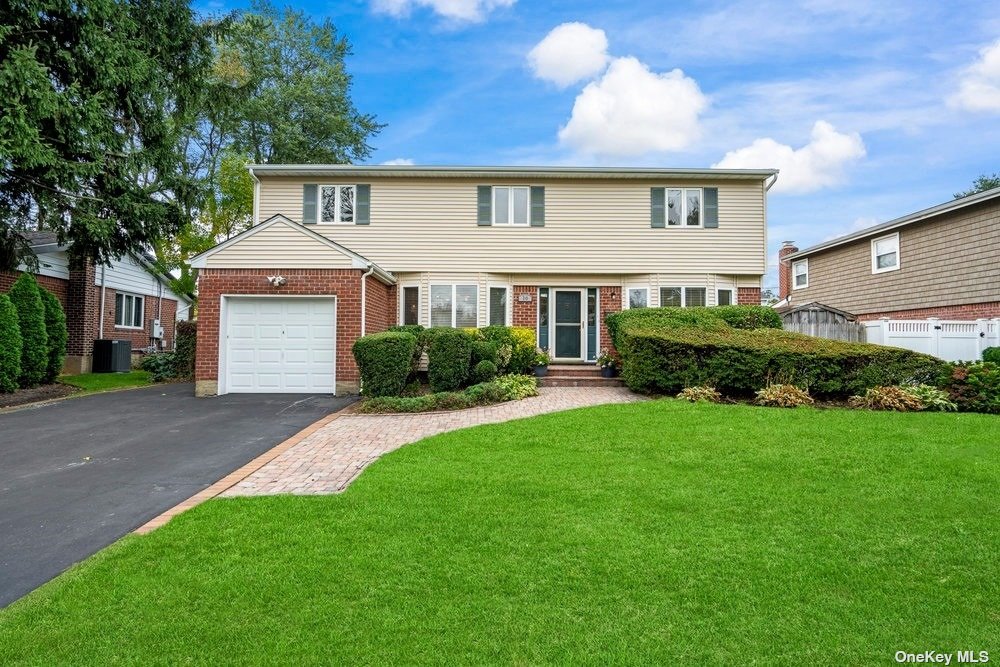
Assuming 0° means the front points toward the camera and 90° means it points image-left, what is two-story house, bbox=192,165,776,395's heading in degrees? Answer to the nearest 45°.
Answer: approximately 0°

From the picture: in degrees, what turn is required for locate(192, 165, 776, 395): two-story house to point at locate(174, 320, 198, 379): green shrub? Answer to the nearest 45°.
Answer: approximately 90° to its right

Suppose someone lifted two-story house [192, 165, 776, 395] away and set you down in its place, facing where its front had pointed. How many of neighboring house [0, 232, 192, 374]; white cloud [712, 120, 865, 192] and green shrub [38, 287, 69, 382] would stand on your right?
2

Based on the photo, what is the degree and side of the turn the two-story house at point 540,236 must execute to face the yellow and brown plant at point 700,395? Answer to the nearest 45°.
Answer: approximately 45° to its left

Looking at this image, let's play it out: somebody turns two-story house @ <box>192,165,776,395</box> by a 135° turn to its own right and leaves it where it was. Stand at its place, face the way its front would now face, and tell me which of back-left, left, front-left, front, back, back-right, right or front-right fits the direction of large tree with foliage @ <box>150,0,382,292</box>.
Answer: front

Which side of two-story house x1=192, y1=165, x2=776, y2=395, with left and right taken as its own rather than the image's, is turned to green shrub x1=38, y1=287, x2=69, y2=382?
right

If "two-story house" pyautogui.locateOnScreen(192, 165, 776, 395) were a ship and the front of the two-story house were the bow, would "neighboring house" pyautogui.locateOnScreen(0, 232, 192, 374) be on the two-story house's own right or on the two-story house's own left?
on the two-story house's own right

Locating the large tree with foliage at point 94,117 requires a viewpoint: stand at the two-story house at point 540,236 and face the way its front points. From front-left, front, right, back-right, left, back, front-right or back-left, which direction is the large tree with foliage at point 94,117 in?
right

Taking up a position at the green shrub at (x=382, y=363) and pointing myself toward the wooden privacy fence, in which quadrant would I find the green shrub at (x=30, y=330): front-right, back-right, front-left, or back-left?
back-left

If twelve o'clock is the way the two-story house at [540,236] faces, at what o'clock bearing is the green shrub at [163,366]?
The green shrub is roughly at 3 o'clock from the two-story house.

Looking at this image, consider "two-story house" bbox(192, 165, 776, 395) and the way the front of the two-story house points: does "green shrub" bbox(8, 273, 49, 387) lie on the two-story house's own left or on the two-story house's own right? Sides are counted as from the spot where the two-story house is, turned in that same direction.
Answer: on the two-story house's own right

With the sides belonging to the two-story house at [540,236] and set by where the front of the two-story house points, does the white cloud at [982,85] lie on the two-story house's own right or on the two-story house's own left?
on the two-story house's own left
